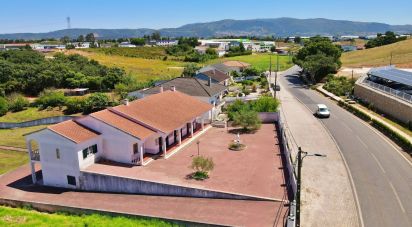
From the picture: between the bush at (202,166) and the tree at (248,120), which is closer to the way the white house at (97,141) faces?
the bush

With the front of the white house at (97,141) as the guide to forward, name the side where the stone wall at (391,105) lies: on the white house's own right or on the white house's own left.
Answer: on the white house's own left

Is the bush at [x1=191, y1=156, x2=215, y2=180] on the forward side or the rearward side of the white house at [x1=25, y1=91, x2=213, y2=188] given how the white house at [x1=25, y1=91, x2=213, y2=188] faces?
on the forward side

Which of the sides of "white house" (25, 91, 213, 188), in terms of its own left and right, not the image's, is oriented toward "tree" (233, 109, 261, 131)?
left

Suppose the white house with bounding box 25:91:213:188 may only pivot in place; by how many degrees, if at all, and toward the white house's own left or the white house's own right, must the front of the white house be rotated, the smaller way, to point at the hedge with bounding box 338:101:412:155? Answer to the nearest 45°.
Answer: approximately 45° to the white house's own left

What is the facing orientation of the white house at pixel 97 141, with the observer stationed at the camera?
facing the viewer and to the right of the viewer

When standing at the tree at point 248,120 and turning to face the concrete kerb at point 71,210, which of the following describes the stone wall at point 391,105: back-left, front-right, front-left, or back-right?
back-left

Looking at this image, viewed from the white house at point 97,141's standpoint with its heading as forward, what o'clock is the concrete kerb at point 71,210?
The concrete kerb is roughly at 2 o'clock from the white house.

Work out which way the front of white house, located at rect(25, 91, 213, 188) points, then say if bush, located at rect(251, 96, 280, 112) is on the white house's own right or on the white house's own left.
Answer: on the white house's own left

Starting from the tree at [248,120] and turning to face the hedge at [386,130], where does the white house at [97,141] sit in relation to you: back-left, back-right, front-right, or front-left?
back-right
